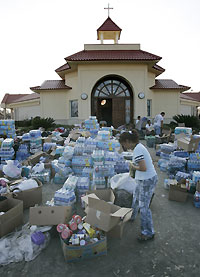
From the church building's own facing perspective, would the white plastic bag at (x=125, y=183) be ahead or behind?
ahead

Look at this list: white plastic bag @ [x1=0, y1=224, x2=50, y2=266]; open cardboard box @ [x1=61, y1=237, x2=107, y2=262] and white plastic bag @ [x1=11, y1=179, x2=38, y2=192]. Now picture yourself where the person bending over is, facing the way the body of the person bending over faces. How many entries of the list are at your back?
0

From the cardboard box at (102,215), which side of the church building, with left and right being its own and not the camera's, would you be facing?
front

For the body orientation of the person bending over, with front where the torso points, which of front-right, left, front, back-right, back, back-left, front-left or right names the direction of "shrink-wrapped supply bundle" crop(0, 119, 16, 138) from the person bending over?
front-right

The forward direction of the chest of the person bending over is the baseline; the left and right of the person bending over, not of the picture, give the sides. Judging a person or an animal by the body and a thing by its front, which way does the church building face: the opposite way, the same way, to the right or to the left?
to the left

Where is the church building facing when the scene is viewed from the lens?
facing the viewer

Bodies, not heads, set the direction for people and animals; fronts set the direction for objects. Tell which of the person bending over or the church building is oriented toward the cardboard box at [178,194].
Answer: the church building

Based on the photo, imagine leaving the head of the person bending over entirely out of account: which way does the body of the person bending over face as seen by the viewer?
to the viewer's left

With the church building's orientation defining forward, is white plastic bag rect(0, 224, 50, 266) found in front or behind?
in front

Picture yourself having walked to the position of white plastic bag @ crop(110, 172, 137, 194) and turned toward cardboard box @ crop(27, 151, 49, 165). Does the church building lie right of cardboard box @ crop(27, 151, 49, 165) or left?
right

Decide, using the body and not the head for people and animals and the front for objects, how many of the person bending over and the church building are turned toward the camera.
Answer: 1

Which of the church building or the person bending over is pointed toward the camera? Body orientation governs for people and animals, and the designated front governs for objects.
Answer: the church building

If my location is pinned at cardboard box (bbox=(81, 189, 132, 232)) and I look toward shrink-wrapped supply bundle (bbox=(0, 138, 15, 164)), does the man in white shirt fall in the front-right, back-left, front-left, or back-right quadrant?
front-right

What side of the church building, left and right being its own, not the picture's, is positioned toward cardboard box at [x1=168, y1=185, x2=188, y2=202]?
front

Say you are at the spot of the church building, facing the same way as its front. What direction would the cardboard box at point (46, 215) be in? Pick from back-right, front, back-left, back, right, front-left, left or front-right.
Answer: front

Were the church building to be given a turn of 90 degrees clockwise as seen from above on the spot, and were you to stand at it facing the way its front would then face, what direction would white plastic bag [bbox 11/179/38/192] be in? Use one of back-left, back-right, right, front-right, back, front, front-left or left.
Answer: left
